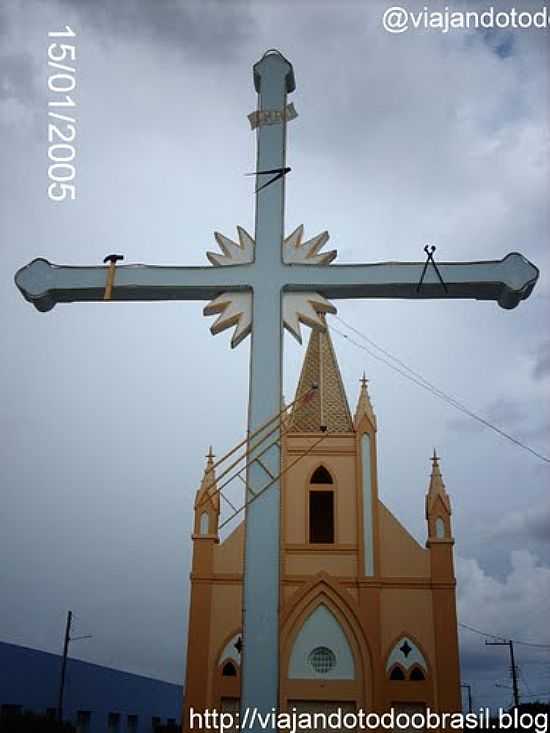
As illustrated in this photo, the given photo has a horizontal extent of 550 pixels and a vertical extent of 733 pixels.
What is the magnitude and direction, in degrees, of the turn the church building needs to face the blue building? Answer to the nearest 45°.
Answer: approximately 135° to its right

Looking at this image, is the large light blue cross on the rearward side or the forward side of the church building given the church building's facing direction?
on the forward side

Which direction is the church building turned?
toward the camera

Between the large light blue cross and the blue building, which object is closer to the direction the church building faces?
the large light blue cross
